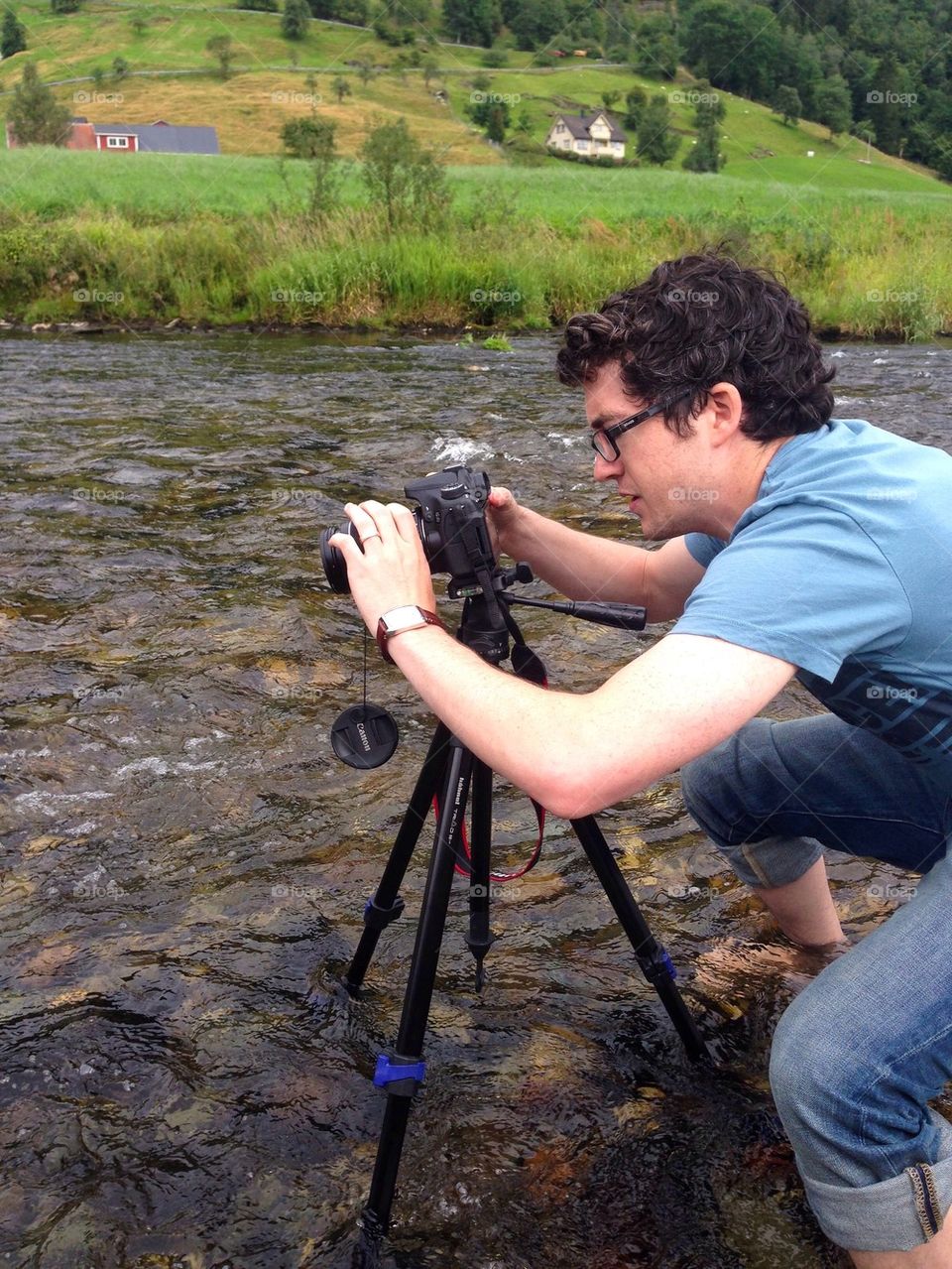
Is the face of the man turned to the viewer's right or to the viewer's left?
to the viewer's left

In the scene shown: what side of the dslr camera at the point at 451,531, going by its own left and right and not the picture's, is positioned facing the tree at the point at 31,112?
right

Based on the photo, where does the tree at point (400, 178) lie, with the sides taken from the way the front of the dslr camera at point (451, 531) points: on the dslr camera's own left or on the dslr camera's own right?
on the dslr camera's own right

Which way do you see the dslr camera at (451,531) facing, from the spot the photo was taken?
facing to the left of the viewer

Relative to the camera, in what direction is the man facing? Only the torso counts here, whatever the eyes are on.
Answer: to the viewer's left

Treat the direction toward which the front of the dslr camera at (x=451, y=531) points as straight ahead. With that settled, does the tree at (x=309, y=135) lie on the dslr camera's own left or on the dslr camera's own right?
on the dslr camera's own right

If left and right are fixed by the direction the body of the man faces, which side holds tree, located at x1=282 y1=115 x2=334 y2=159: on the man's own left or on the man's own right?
on the man's own right
